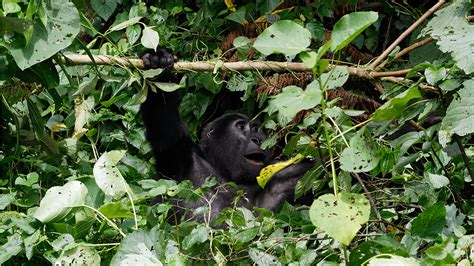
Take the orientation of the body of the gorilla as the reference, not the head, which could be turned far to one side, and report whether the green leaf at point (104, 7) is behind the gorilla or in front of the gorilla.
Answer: behind

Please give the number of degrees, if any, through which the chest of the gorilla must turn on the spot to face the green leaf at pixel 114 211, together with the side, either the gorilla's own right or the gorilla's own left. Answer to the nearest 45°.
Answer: approximately 45° to the gorilla's own right

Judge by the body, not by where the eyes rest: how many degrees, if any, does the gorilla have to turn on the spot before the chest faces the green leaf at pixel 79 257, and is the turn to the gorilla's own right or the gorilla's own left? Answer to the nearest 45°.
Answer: approximately 45° to the gorilla's own right

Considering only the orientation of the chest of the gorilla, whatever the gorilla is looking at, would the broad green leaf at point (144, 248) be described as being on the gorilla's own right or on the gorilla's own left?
on the gorilla's own right

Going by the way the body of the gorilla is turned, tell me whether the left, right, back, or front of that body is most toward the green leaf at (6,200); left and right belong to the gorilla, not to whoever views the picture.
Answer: right

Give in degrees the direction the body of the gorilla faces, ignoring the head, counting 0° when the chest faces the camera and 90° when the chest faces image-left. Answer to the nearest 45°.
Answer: approximately 315°
